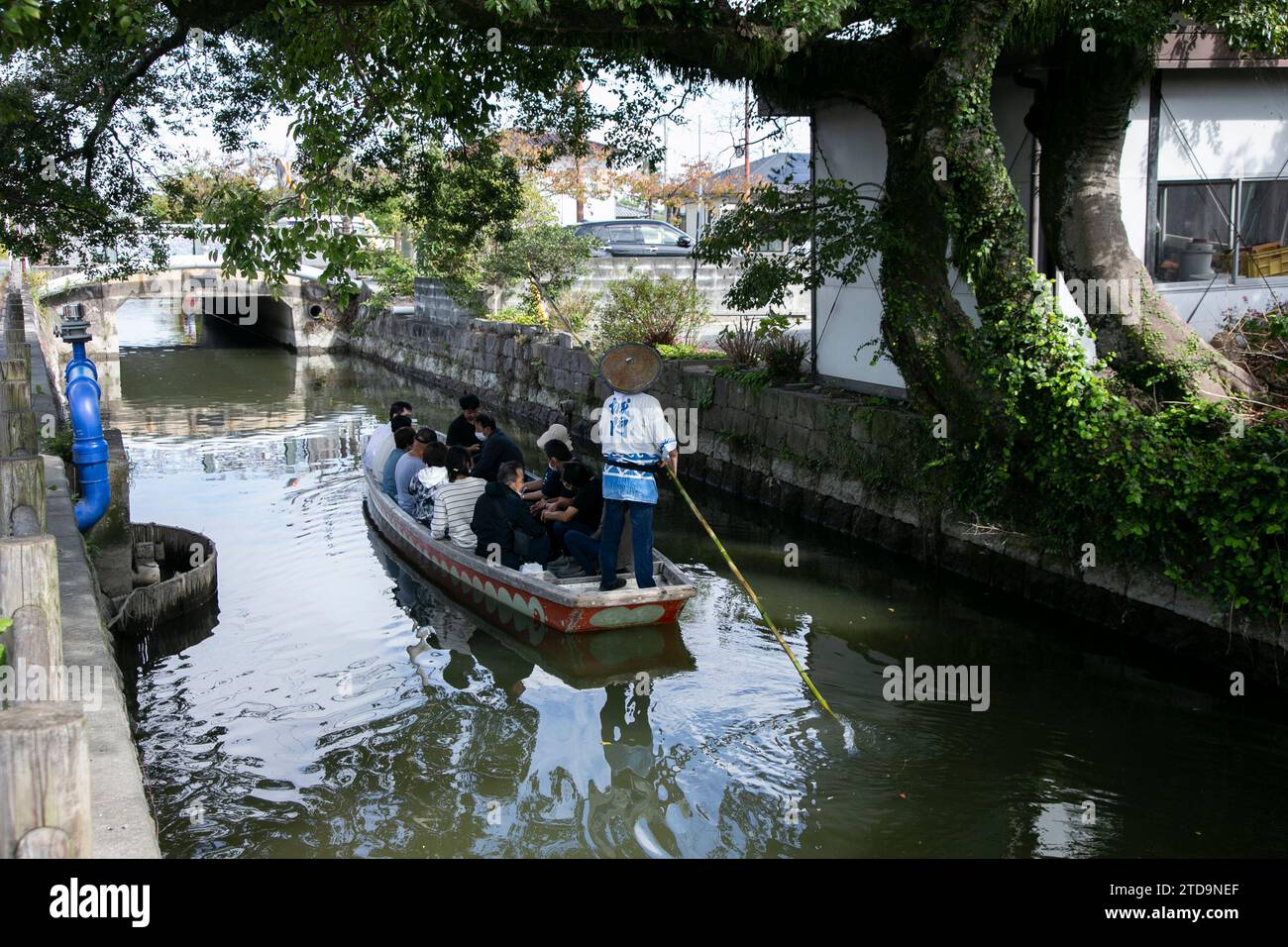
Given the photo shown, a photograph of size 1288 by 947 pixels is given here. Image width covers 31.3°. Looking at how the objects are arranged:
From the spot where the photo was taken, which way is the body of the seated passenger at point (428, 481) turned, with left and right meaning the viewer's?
facing away from the viewer and to the right of the viewer

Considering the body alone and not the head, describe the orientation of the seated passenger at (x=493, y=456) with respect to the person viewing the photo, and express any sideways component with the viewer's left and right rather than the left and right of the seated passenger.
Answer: facing to the left of the viewer

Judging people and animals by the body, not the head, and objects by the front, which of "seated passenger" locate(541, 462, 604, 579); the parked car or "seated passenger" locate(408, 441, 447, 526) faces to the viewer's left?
"seated passenger" locate(541, 462, 604, 579)

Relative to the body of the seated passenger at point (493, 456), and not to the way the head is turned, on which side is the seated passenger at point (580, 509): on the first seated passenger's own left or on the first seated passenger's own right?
on the first seated passenger's own left

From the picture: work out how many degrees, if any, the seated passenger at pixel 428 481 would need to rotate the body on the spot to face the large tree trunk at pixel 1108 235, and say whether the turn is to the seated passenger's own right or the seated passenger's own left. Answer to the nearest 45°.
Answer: approximately 45° to the seated passenger's own right

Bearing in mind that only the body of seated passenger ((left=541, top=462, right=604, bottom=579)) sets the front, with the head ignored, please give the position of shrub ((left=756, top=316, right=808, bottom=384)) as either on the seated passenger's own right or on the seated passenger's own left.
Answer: on the seated passenger's own right

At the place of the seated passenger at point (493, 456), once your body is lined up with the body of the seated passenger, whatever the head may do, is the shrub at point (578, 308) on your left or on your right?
on your right

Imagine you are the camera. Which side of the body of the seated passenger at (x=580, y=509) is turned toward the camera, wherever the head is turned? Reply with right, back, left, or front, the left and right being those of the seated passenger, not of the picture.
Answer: left

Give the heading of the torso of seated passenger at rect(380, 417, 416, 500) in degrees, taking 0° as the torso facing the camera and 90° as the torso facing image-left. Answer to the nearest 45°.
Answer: approximately 225°

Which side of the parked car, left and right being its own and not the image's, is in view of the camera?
right
